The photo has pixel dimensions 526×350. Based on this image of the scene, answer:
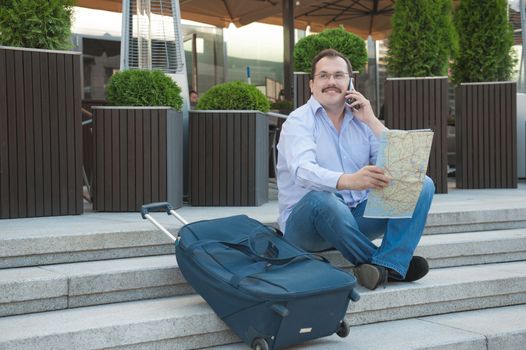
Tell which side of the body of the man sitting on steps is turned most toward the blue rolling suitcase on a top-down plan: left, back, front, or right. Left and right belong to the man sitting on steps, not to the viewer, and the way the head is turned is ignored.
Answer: right

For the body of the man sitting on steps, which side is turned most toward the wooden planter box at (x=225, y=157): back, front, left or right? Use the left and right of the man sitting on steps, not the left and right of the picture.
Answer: back

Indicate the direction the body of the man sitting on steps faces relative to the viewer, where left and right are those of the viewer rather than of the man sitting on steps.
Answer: facing the viewer and to the right of the viewer

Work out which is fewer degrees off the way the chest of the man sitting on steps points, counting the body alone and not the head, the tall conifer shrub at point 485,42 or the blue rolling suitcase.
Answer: the blue rolling suitcase

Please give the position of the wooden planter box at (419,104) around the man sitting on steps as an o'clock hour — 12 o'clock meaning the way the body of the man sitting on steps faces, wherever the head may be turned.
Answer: The wooden planter box is roughly at 8 o'clock from the man sitting on steps.

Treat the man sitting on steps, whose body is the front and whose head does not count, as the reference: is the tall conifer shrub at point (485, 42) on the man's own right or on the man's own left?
on the man's own left

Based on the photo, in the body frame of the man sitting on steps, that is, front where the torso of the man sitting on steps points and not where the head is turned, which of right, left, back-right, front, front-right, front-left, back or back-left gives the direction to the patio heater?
back

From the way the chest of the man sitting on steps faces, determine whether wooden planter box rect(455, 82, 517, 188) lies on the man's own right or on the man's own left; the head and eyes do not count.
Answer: on the man's own left

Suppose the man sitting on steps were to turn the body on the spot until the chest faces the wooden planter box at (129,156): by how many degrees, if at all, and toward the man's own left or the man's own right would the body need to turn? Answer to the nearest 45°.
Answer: approximately 180°

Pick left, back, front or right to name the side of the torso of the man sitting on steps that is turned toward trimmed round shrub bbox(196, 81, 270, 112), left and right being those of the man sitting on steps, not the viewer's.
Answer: back
